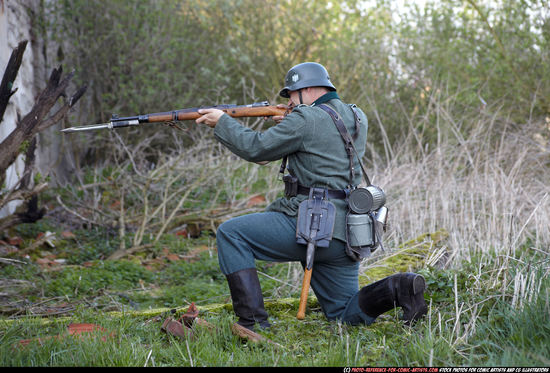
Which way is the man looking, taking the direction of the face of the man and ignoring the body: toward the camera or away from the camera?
away from the camera

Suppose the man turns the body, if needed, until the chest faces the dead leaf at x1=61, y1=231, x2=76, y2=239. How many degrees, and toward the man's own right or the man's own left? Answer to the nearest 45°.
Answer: approximately 45° to the man's own right

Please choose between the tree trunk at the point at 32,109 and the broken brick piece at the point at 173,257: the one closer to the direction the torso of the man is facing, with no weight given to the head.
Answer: the tree trunk

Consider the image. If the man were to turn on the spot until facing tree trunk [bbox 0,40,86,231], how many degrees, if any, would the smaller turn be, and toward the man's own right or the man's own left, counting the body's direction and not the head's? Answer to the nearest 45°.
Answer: approximately 45° to the man's own right

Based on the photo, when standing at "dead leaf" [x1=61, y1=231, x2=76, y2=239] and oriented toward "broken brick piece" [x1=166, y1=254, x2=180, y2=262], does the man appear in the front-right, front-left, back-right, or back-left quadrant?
front-right

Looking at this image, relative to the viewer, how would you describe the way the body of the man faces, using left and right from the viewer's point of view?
facing to the left of the viewer

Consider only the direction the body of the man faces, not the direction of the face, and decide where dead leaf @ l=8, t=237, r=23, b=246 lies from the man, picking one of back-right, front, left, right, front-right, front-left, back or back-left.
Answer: front-right
